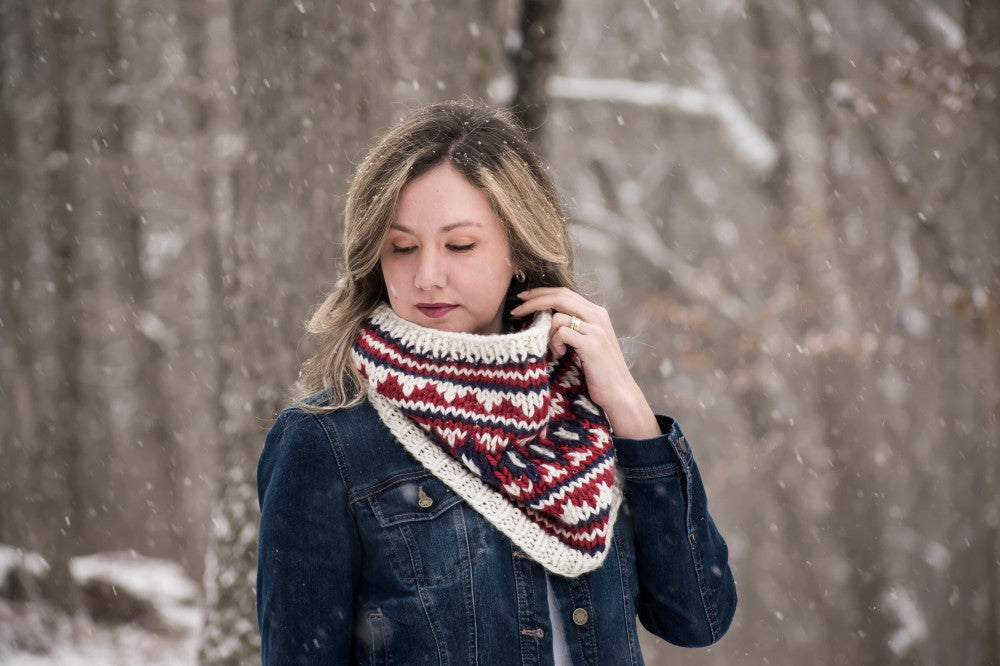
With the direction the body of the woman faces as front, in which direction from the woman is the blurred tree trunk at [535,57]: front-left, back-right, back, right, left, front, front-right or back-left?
back-left

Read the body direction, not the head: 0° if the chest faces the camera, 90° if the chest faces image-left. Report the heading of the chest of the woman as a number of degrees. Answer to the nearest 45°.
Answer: approximately 315°

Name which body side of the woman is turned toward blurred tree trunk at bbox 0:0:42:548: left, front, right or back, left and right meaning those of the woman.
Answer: back

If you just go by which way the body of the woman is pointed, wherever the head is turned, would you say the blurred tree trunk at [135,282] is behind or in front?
behind
